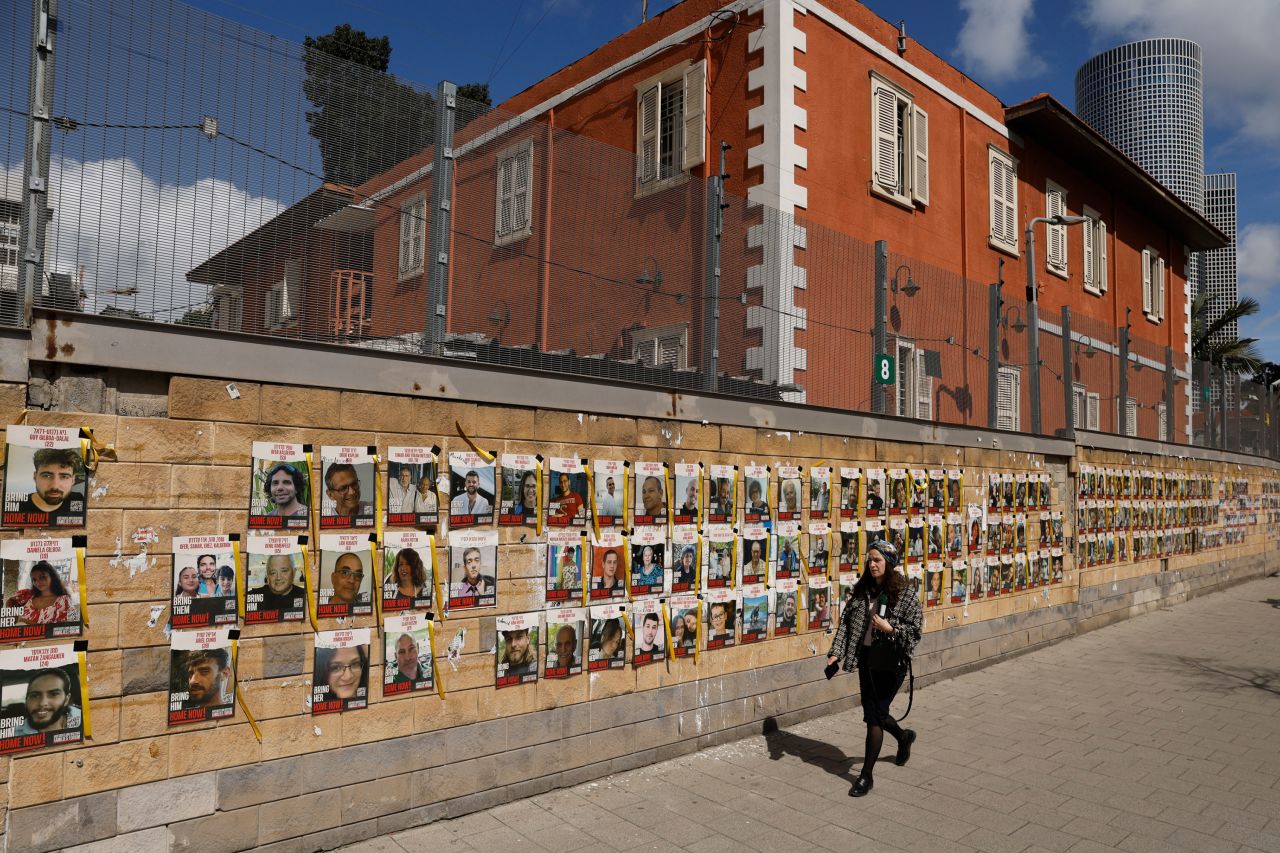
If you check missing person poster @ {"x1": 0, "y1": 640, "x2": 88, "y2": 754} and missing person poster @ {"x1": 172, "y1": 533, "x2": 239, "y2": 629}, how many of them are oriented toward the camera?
2

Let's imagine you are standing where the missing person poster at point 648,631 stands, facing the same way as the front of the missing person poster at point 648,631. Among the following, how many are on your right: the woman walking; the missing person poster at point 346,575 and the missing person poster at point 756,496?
1

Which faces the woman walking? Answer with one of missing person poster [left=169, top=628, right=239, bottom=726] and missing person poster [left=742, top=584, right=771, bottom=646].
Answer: missing person poster [left=742, top=584, right=771, bottom=646]

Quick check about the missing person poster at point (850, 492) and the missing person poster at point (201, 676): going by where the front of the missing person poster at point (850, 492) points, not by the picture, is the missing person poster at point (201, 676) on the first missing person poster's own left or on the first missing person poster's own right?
on the first missing person poster's own right

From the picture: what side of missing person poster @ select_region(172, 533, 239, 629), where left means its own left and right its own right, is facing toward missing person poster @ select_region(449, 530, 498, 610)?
left

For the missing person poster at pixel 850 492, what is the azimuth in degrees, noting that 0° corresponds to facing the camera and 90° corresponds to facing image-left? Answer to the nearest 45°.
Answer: approximately 315°

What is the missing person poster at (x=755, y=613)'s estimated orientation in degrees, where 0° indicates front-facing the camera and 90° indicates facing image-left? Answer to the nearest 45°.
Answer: approximately 315°

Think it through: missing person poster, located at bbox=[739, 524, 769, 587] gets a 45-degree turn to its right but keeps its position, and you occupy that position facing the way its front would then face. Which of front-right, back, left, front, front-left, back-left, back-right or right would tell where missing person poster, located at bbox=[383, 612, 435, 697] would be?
front-right

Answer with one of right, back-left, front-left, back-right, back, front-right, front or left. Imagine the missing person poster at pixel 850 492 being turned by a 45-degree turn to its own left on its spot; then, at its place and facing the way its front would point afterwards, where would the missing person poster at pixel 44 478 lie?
back-right

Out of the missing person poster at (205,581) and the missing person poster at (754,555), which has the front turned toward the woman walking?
the missing person poster at (754,555)

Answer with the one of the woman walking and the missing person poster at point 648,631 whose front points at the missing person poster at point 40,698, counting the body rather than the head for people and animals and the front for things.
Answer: the woman walking

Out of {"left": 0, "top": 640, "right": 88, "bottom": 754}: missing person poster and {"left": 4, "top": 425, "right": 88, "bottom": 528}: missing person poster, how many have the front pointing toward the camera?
2

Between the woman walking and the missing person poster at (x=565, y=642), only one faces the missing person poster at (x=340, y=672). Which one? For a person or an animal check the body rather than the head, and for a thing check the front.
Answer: the woman walking

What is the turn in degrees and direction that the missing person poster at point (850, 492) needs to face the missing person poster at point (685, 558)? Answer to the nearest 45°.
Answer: approximately 90° to its right
